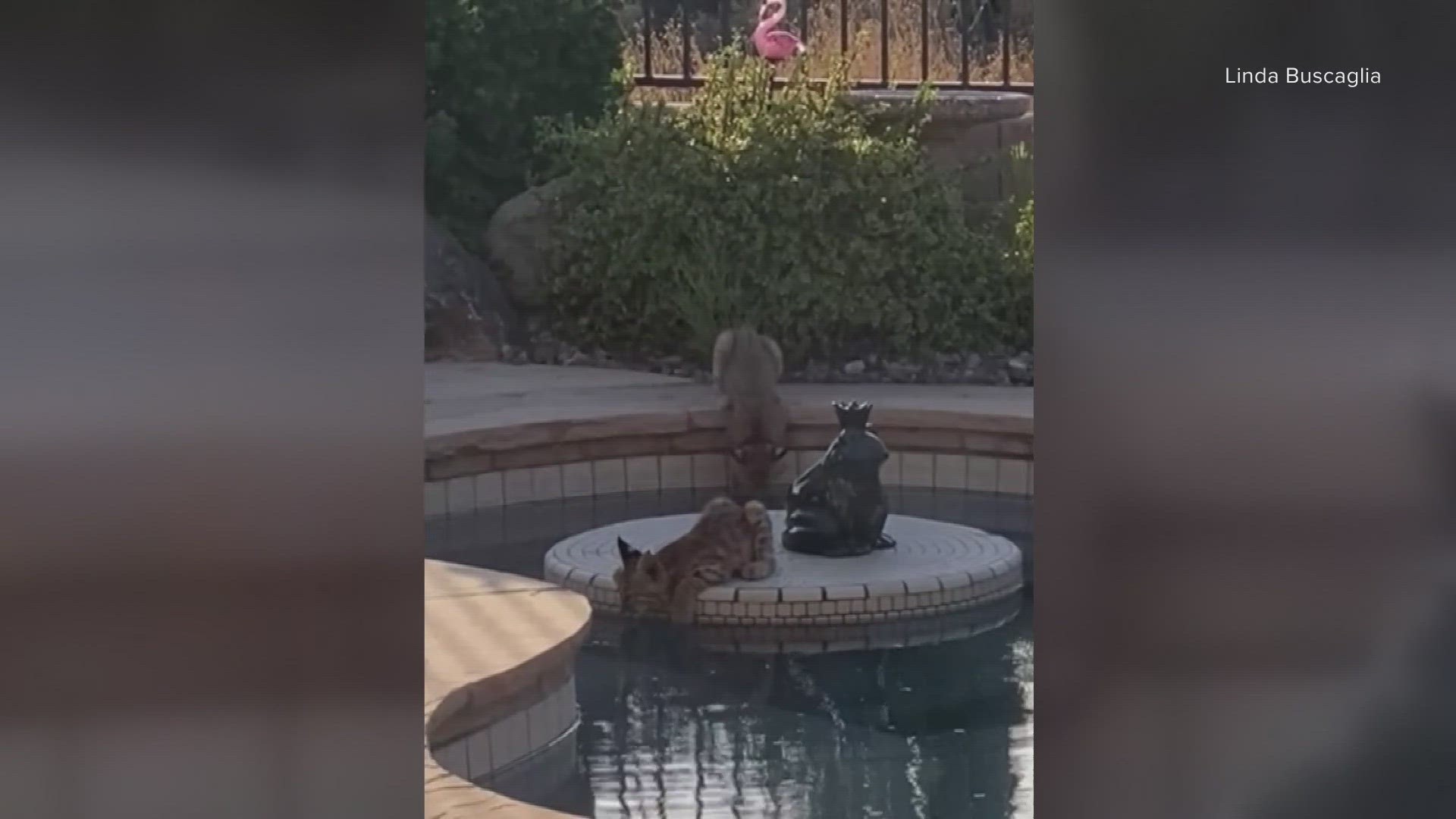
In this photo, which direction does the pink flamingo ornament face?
to the viewer's left

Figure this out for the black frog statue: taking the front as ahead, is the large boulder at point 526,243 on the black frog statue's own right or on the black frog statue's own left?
on the black frog statue's own left

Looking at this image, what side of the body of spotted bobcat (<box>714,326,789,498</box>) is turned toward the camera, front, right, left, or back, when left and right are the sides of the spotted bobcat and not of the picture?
front

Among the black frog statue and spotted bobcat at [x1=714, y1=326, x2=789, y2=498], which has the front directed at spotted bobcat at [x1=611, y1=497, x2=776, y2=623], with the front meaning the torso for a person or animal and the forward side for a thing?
spotted bobcat at [x1=714, y1=326, x2=789, y2=498]

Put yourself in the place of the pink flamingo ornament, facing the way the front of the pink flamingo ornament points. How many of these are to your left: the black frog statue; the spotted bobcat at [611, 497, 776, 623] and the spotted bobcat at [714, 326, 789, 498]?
3

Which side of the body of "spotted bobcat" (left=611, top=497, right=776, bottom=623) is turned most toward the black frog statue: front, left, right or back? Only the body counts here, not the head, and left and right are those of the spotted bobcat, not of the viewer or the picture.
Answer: back

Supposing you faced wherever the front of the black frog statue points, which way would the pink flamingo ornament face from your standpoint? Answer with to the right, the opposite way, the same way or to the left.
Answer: the opposite way

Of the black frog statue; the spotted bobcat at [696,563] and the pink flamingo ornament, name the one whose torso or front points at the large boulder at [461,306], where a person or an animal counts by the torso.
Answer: the pink flamingo ornament

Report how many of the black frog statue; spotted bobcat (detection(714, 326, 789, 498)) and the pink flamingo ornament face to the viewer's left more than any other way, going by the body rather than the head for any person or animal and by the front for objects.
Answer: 1

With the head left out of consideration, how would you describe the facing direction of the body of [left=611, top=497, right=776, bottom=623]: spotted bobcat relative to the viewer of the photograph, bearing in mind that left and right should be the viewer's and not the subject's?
facing the viewer and to the left of the viewer

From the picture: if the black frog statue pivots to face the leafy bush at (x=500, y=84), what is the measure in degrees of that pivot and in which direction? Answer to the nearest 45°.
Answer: approximately 90° to its left

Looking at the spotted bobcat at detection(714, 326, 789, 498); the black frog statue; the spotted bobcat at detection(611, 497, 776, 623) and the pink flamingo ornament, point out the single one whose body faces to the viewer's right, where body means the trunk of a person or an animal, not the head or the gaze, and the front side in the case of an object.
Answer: the black frog statue

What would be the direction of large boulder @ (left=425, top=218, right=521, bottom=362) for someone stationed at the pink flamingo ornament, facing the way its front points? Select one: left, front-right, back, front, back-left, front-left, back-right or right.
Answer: front

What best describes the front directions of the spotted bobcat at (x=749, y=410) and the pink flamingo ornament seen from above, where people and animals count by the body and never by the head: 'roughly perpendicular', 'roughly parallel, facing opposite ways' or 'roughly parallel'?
roughly perpendicular

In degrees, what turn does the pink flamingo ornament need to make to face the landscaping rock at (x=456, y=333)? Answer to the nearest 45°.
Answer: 0° — it already faces it

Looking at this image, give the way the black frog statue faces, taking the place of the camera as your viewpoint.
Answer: facing to the right of the viewer

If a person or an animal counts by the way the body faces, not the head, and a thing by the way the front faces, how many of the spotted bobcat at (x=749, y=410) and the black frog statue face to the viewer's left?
0
